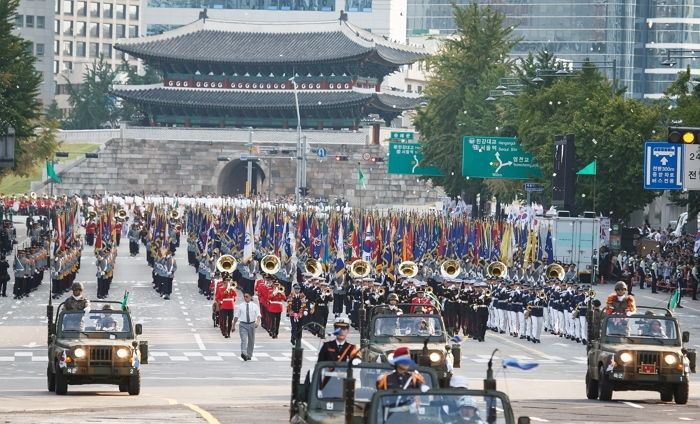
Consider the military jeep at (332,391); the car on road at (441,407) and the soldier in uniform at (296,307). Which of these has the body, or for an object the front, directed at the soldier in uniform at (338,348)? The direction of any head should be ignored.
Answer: the soldier in uniform at (296,307)

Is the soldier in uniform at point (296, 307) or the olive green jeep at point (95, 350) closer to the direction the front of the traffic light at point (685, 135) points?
the olive green jeep

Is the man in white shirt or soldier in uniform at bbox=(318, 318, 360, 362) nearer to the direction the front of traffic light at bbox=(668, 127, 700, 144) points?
the soldier in uniform

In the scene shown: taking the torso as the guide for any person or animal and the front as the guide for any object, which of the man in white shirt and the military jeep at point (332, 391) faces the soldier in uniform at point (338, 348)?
the man in white shirt

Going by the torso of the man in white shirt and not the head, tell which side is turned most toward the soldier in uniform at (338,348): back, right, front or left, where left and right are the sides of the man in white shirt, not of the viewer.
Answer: front

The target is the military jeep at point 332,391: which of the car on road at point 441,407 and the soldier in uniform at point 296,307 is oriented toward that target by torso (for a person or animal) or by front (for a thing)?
the soldier in uniform

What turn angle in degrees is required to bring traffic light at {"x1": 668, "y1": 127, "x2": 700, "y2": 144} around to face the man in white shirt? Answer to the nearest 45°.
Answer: approximately 90° to its right
